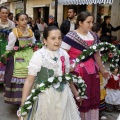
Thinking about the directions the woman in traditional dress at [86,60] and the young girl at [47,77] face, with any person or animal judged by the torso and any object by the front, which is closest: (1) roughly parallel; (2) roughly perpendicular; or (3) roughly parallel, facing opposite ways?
roughly parallel

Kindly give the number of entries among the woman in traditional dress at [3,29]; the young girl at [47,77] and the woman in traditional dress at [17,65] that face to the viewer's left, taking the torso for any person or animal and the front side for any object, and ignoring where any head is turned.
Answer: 0

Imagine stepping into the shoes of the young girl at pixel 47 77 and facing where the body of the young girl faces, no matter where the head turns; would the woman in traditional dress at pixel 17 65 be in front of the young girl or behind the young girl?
behind

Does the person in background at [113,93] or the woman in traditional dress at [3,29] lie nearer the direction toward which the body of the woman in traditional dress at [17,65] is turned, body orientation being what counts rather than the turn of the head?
the person in background

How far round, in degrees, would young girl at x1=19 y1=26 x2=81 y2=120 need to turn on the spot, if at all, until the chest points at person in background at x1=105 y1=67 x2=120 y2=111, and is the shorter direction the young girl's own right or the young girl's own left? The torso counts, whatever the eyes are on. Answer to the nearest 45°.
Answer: approximately 90° to the young girl's own left

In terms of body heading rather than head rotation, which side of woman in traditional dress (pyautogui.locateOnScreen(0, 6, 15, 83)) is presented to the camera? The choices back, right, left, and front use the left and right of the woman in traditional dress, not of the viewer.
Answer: front

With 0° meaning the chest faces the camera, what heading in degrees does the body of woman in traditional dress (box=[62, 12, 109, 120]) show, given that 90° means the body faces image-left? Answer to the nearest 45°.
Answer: approximately 315°

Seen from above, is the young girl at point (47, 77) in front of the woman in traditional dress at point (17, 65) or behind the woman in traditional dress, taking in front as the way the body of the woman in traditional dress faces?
in front

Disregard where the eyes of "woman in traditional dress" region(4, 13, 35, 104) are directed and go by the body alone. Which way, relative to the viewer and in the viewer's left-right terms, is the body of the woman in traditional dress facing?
facing the viewer and to the right of the viewer
